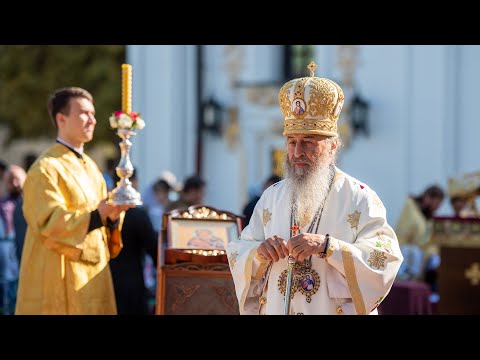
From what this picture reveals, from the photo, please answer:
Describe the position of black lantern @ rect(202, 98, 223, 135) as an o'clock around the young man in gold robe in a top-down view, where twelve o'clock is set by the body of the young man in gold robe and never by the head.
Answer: The black lantern is roughly at 8 o'clock from the young man in gold robe.

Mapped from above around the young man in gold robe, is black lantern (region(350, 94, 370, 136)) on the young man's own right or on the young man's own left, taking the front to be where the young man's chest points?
on the young man's own left

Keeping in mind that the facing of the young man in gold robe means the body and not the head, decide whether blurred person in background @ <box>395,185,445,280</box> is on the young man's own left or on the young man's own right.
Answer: on the young man's own left

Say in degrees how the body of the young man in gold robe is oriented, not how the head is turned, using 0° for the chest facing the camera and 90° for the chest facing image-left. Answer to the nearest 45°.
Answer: approximately 315°

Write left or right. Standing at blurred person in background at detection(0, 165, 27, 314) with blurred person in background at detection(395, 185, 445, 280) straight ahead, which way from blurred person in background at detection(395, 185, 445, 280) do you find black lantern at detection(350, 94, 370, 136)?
left

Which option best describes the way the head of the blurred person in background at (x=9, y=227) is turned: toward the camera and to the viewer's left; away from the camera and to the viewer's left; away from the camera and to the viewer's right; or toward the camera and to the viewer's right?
toward the camera and to the viewer's right
